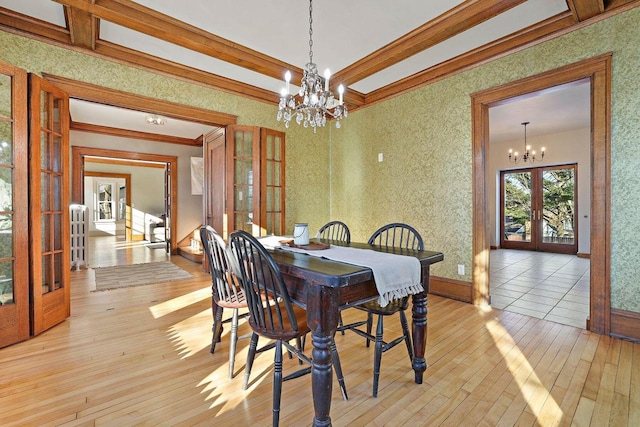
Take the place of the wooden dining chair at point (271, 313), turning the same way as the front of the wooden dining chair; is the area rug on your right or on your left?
on your left

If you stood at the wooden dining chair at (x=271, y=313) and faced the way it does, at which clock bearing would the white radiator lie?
The white radiator is roughly at 9 o'clock from the wooden dining chair.

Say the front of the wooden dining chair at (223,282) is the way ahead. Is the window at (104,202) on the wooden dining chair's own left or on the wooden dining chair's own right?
on the wooden dining chair's own left

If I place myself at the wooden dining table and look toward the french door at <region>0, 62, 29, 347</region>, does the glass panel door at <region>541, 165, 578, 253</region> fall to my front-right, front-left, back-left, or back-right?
back-right

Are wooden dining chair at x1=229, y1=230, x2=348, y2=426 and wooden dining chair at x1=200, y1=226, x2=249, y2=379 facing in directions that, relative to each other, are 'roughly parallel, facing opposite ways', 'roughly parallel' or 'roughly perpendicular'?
roughly parallel

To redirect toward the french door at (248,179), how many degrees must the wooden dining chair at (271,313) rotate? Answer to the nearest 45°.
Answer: approximately 45° to its left

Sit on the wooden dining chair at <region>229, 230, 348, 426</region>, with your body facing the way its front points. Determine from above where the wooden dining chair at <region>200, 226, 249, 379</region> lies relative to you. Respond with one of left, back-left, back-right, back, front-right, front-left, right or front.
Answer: left

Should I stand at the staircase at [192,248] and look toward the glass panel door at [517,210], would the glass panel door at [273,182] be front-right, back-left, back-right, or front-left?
front-right

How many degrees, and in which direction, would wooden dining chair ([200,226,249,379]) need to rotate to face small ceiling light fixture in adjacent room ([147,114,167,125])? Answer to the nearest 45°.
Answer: approximately 45° to its left

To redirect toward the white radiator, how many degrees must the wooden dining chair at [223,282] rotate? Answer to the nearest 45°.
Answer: approximately 90° to its left

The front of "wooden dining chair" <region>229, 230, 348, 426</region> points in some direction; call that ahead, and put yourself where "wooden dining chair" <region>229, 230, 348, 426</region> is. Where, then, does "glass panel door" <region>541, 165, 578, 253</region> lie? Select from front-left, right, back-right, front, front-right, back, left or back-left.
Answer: front

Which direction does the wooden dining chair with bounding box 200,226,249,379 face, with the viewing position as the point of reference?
facing away from the viewer and to the right of the viewer

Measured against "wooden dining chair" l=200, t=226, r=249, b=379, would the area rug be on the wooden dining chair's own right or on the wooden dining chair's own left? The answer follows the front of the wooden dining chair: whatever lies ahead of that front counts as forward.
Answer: on the wooden dining chair's own left

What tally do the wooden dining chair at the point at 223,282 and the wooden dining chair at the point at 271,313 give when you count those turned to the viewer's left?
0

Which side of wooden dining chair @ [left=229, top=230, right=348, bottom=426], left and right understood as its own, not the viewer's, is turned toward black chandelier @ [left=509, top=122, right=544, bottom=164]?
front

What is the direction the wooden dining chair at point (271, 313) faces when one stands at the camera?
facing away from the viewer and to the right of the viewer

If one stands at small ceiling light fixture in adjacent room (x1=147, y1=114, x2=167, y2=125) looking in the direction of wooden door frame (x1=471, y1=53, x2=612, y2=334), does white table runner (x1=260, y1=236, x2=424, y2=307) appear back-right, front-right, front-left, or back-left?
front-right

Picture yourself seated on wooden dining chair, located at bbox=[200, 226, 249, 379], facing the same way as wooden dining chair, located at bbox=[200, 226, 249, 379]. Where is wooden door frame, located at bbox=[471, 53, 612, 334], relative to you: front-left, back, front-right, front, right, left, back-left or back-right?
front-right
